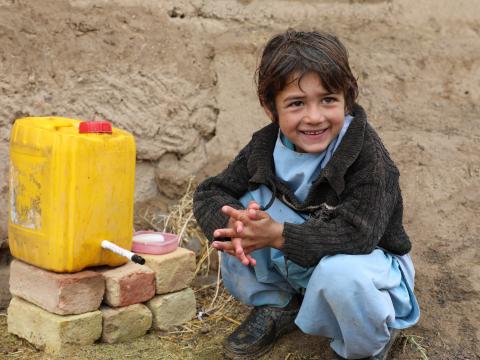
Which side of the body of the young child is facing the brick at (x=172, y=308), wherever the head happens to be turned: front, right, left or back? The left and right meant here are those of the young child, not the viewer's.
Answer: right

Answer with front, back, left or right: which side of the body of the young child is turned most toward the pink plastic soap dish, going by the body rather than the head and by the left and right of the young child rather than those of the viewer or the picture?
right

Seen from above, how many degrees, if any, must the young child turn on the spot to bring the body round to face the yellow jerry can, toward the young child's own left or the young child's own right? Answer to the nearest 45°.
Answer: approximately 45° to the young child's own right

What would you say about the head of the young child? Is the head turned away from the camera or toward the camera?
toward the camera

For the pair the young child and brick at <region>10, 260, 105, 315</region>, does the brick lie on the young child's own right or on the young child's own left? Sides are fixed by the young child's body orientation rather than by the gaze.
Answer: on the young child's own right

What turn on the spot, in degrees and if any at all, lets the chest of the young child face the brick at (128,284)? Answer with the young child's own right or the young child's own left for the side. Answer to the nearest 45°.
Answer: approximately 45° to the young child's own right

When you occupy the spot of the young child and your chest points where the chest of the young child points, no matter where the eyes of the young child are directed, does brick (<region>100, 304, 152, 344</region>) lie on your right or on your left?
on your right

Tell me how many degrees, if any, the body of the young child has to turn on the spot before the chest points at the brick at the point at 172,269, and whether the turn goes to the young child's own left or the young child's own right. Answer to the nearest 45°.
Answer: approximately 90° to the young child's own right

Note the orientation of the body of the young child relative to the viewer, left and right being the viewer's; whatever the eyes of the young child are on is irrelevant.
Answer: facing the viewer and to the left of the viewer
